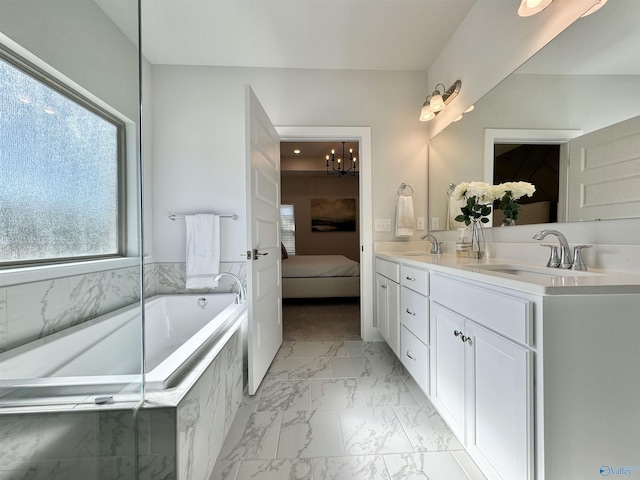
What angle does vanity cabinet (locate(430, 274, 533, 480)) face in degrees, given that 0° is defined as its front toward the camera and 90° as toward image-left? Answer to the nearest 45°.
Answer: approximately 45°

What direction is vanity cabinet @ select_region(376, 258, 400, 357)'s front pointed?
to the viewer's left

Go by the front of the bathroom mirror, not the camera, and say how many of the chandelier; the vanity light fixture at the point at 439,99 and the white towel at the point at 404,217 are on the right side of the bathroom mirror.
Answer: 3

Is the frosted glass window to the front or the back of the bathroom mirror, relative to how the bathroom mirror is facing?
to the front

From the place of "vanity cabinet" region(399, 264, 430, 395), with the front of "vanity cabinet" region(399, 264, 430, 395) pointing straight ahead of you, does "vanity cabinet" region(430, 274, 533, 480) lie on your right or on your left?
on your left

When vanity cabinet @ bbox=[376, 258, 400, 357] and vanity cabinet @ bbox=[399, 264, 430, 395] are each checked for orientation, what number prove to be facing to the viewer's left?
2

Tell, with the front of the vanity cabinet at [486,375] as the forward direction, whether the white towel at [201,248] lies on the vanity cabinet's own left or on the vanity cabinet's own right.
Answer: on the vanity cabinet's own right

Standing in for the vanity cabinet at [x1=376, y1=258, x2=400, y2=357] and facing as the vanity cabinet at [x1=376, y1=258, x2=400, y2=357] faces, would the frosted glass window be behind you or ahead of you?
ahead

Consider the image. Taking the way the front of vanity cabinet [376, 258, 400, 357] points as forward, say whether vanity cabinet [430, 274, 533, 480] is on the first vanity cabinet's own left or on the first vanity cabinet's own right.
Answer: on the first vanity cabinet's own left

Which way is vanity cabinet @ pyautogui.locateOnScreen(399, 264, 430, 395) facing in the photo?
to the viewer's left
